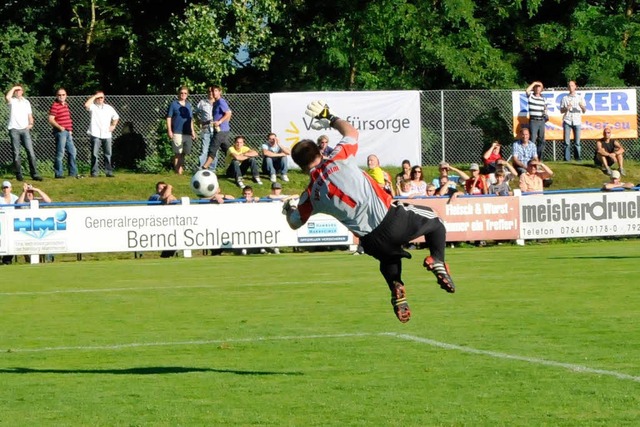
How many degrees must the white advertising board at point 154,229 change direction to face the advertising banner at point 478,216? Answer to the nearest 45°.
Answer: approximately 90° to its left

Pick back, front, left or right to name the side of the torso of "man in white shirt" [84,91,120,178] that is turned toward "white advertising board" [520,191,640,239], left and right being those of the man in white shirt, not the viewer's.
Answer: left

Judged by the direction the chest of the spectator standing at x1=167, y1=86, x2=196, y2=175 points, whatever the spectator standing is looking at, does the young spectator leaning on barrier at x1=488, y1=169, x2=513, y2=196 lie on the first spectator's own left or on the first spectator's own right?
on the first spectator's own left

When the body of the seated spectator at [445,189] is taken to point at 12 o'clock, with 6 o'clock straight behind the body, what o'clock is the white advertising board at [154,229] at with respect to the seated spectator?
The white advertising board is roughly at 2 o'clock from the seated spectator.
